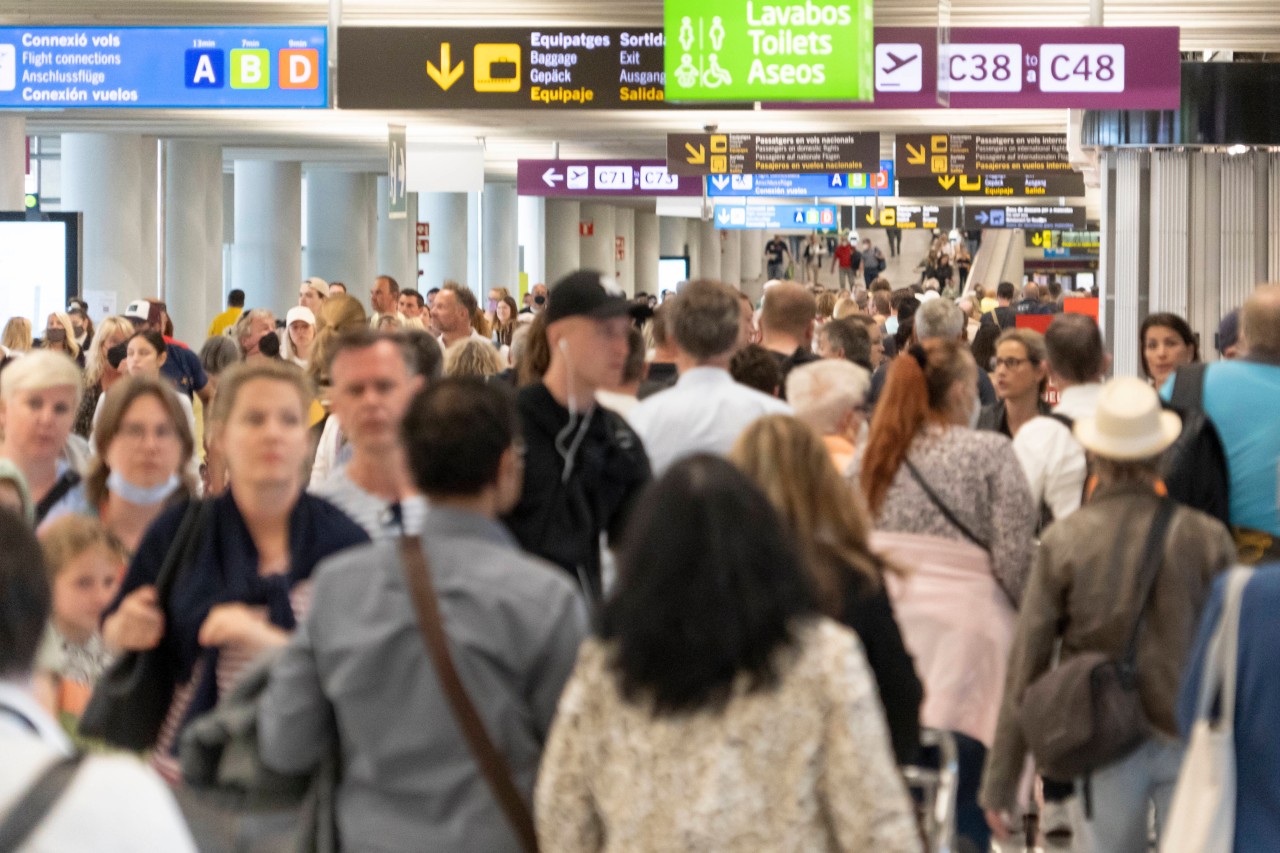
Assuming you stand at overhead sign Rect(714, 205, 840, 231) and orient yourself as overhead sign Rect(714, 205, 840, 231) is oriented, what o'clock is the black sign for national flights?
The black sign for national flights is roughly at 12 o'clock from the overhead sign.

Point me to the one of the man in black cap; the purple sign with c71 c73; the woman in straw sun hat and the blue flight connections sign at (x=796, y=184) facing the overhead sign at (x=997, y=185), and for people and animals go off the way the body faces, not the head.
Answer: the woman in straw sun hat

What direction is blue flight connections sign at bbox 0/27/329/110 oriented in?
toward the camera

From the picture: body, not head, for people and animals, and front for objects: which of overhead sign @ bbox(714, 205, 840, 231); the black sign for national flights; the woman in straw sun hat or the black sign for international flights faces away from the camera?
the woman in straw sun hat

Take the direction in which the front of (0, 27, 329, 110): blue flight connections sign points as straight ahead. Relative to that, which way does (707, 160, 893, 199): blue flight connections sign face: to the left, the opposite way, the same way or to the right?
the same way

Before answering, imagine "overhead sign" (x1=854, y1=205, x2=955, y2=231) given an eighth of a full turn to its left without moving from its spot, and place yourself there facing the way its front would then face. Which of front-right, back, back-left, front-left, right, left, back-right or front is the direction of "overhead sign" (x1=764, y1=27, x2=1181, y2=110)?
front-right

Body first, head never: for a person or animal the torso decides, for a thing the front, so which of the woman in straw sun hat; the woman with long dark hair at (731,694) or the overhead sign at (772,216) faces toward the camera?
the overhead sign

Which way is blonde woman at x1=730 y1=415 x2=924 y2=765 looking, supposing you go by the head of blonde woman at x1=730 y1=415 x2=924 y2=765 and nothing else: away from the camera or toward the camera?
away from the camera

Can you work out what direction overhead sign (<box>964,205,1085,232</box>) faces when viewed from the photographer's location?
facing the viewer

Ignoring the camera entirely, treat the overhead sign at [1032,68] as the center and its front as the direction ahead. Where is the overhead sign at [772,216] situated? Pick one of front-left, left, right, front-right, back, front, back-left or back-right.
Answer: back

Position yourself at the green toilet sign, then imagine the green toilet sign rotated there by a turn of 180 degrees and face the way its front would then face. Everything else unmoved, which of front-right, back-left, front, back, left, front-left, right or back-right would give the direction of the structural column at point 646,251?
front

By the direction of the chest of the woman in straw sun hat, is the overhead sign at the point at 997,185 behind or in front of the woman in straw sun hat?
in front

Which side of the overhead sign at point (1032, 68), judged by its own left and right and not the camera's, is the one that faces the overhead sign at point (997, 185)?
back

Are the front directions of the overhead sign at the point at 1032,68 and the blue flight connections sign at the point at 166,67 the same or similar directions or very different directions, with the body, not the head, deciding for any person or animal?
same or similar directions

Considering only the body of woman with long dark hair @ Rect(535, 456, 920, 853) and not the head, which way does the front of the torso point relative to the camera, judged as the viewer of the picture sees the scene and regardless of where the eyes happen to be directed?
away from the camera

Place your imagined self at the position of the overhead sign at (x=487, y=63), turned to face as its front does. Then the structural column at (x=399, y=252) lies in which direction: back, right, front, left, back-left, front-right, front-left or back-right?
back

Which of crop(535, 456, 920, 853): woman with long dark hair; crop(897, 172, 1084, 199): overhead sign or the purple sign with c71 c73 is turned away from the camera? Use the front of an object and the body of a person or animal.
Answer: the woman with long dark hair

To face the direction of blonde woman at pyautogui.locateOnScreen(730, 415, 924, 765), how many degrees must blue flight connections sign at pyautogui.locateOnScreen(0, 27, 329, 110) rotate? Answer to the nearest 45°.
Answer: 0° — it already faces them

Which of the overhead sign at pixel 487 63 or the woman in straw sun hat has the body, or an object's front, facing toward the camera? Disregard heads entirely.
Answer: the overhead sign

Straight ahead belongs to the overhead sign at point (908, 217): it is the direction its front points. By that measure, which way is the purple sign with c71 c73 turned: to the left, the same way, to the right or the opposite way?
the same way

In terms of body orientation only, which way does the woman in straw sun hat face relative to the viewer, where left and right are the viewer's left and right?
facing away from the viewer
